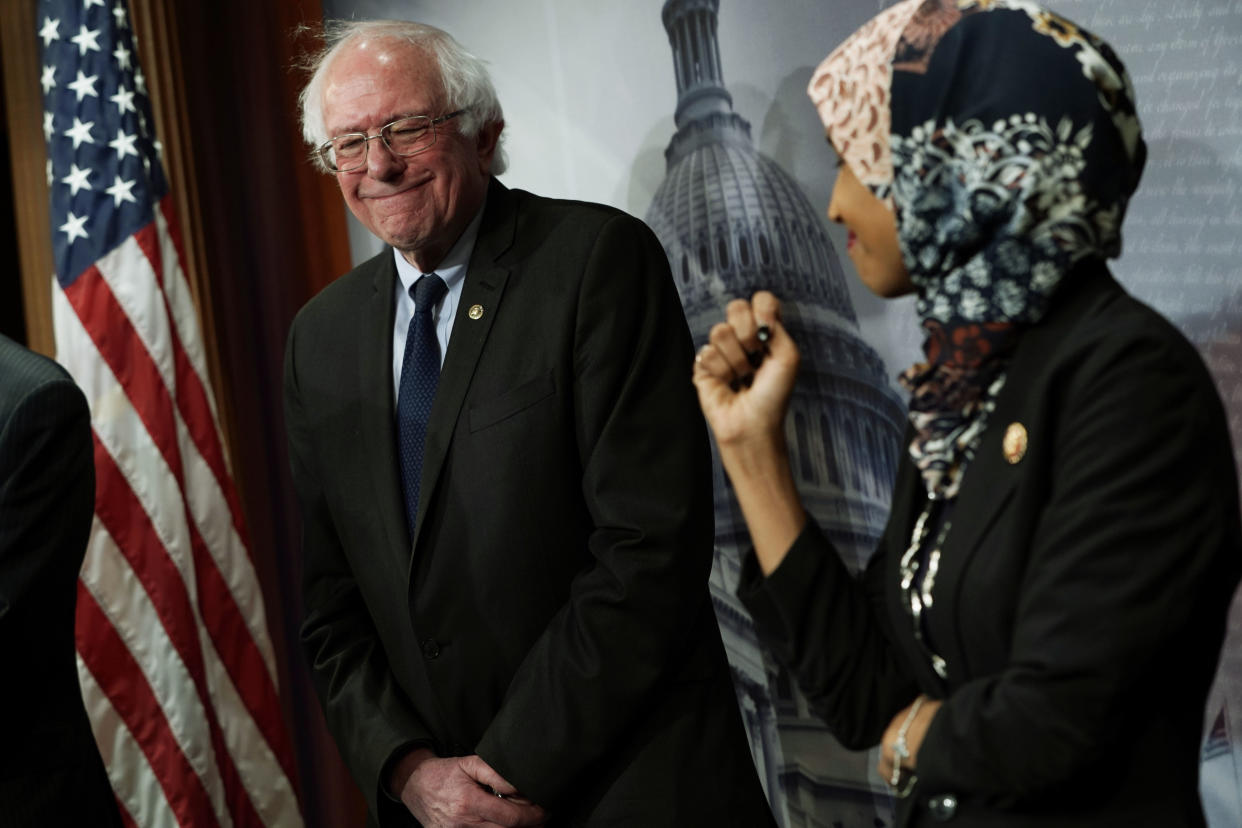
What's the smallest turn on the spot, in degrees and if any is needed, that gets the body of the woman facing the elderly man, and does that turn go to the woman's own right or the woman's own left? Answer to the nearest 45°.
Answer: approximately 45° to the woman's own right

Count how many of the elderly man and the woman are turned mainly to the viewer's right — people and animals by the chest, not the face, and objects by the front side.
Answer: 0

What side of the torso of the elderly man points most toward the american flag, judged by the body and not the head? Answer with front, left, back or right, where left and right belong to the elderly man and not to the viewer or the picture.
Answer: right

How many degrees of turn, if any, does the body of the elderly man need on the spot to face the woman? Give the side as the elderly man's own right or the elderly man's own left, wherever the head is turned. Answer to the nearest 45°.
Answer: approximately 90° to the elderly man's own left

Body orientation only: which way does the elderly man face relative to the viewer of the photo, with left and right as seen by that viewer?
facing the viewer and to the left of the viewer

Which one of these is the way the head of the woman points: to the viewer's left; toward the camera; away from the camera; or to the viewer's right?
to the viewer's left

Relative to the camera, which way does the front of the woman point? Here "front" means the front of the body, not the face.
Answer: to the viewer's left
